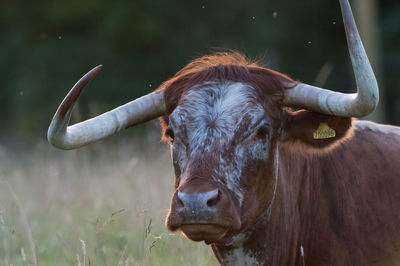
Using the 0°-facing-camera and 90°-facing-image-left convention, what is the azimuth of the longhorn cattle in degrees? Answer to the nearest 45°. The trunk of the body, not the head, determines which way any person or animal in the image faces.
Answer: approximately 45°
